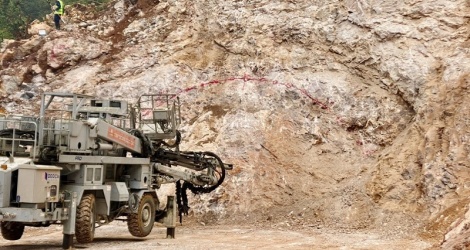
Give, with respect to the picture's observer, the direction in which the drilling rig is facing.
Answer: facing away from the viewer and to the right of the viewer
